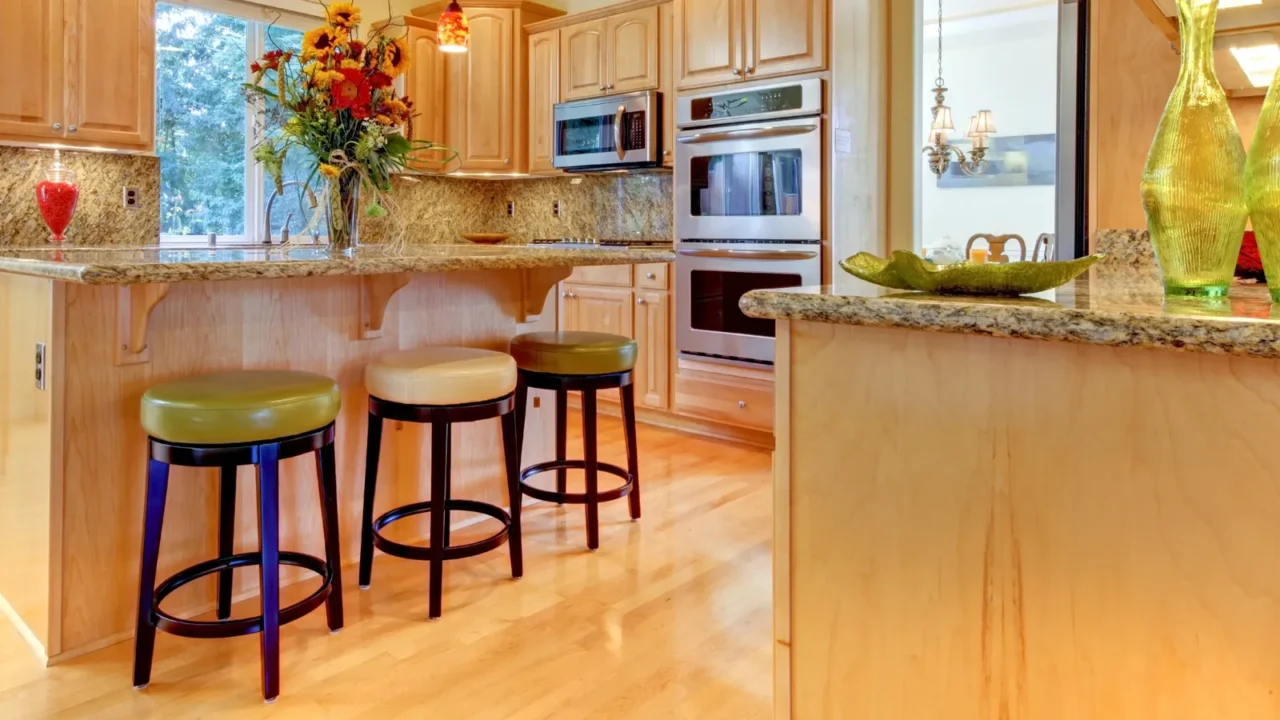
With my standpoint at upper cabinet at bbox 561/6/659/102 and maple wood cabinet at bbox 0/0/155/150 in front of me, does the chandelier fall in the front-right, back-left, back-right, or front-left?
back-right

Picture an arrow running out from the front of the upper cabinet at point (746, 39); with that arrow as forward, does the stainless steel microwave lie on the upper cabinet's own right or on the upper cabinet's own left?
on the upper cabinet's own right

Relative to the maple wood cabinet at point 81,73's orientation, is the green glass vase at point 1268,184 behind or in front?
in front

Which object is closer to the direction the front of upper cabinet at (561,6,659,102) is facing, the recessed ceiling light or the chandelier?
the recessed ceiling light

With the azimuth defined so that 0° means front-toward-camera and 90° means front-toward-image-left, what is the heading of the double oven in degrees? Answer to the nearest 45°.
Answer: approximately 45°

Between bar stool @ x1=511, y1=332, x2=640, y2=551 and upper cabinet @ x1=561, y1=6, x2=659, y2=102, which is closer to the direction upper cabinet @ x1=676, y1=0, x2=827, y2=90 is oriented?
the bar stool
